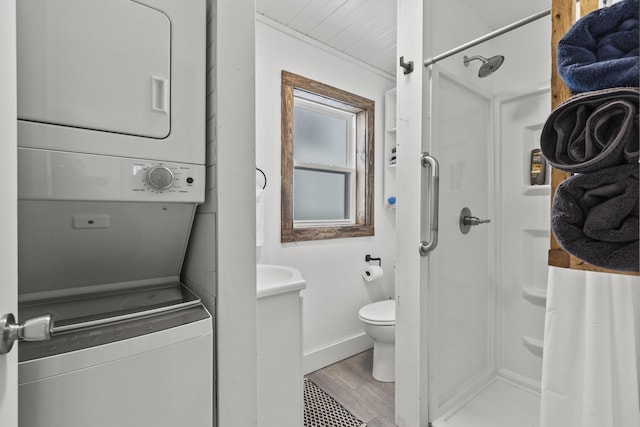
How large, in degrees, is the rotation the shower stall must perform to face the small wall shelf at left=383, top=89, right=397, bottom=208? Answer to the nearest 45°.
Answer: approximately 90° to its right

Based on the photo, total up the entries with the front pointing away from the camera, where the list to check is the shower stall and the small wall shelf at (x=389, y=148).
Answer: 0

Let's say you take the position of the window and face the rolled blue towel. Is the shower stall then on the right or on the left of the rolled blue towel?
left

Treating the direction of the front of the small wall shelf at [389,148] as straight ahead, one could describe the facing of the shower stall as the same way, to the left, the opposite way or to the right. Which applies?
the same way

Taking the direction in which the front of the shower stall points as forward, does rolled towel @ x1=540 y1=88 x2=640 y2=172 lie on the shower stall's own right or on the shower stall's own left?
on the shower stall's own left

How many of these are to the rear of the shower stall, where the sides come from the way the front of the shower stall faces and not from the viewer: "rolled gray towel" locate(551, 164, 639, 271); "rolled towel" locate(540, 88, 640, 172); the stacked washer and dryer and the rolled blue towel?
0

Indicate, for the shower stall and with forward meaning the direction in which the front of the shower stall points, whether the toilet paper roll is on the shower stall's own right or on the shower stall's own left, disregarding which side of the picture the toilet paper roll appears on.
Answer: on the shower stall's own right

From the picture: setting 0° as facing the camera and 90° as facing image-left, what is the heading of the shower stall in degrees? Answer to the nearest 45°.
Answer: approximately 45°

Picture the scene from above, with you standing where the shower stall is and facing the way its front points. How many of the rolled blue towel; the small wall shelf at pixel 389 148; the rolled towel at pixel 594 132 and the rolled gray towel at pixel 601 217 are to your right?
1

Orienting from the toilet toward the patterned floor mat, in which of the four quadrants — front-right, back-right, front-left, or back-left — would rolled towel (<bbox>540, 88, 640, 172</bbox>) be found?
front-left

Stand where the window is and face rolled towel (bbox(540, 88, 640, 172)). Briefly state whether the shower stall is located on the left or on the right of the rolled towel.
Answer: left
